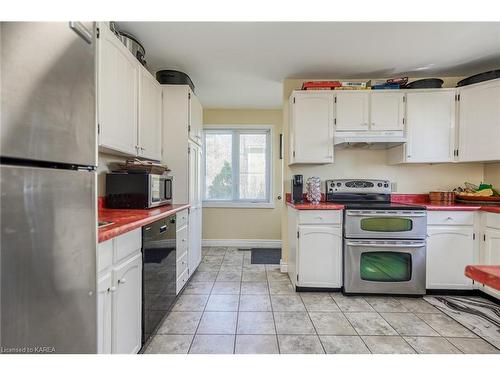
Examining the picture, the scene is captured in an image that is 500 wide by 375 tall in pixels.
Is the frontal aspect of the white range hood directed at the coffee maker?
no

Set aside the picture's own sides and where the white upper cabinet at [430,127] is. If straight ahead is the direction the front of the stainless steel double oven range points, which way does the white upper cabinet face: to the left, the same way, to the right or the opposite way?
the same way

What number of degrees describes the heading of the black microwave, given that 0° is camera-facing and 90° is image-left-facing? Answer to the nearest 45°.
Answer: approximately 315°

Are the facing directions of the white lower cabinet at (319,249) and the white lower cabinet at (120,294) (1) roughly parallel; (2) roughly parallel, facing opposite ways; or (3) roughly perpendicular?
roughly perpendicular

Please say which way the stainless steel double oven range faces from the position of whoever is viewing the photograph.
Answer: facing the viewer

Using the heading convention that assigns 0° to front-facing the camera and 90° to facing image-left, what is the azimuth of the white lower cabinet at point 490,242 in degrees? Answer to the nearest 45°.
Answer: approximately 45°

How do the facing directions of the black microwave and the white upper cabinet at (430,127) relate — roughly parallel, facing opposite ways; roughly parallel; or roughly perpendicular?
roughly perpendicular

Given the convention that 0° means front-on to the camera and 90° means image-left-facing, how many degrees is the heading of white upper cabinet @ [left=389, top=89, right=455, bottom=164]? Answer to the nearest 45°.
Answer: approximately 0°

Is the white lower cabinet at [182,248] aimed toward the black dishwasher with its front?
no

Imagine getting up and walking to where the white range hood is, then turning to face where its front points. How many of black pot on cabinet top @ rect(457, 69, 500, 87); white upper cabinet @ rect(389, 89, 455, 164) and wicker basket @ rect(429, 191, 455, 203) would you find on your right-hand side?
0

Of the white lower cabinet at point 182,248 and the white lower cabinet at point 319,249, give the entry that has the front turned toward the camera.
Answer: the white lower cabinet at point 319,249

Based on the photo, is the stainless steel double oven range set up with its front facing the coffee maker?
no

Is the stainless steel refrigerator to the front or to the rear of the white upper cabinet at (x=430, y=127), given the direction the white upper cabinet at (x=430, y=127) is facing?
to the front

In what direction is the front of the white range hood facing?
toward the camera

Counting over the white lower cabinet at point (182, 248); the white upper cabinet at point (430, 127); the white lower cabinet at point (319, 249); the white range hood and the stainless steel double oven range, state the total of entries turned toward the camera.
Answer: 4
